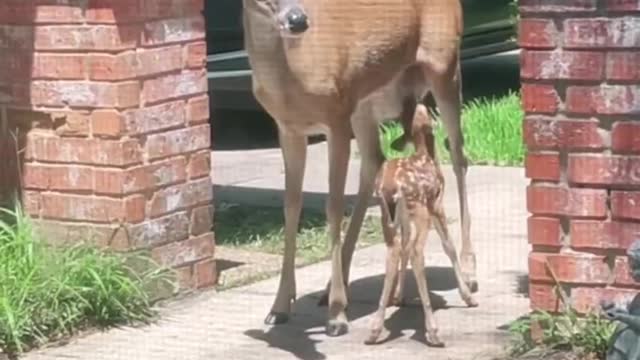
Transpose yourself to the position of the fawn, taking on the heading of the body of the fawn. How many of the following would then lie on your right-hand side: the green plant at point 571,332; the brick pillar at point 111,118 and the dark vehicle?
1

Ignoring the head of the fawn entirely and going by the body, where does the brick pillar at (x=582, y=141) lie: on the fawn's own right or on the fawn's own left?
on the fawn's own right

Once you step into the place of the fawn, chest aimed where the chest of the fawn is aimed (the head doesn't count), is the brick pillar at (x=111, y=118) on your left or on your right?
on your left

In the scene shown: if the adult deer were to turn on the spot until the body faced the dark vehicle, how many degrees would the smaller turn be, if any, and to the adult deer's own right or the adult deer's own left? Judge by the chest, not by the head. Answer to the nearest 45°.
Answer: approximately 135° to the adult deer's own right

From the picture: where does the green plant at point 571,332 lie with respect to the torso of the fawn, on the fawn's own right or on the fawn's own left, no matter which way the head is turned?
on the fawn's own right

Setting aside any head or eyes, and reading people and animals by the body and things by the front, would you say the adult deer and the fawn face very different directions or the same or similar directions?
very different directions

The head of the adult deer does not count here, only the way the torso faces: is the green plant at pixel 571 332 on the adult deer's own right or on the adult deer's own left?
on the adult deer's own left

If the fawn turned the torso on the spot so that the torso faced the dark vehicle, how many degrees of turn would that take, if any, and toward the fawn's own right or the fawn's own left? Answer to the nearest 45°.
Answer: approximately 45° to the fawn's own left

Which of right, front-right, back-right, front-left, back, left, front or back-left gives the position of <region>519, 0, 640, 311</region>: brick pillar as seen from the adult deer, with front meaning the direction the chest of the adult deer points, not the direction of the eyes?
left

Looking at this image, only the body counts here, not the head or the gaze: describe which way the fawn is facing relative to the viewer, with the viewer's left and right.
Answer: facing away from the viewer and to the right of the viewer
